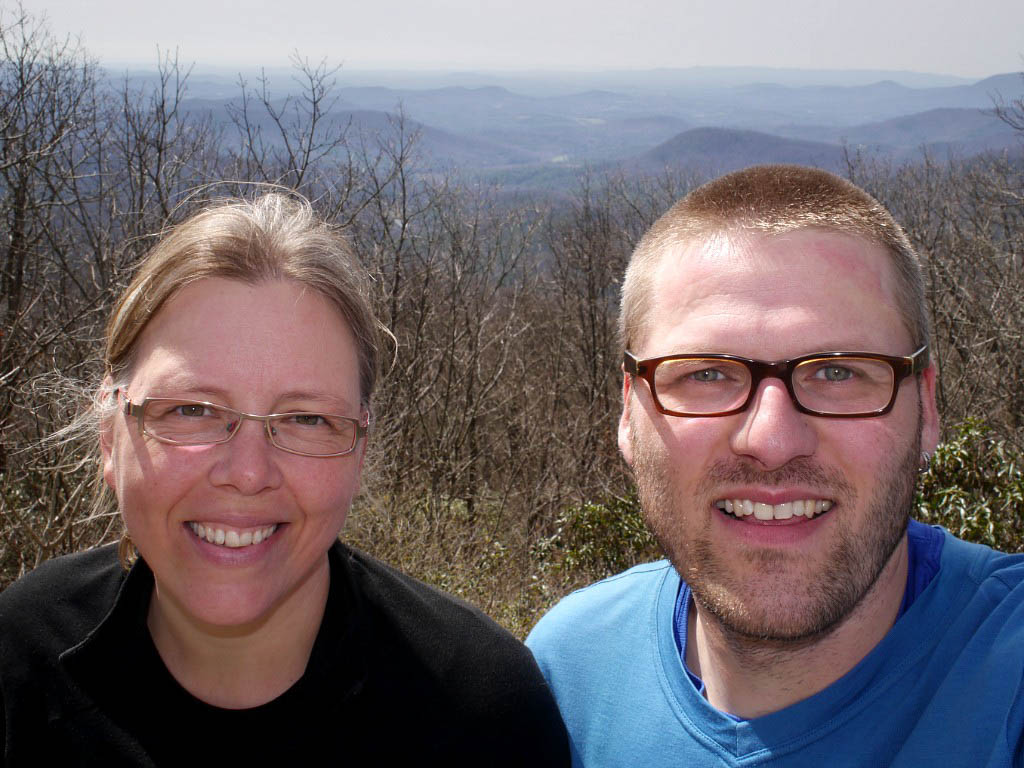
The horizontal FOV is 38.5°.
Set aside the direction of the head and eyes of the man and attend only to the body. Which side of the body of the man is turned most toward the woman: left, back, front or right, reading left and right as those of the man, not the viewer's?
right

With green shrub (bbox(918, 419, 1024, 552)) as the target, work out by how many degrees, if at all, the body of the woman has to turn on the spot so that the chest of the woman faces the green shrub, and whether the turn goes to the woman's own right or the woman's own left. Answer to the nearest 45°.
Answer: approximately 135° to the woman's own left

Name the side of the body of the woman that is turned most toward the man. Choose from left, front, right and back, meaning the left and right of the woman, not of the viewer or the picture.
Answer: left

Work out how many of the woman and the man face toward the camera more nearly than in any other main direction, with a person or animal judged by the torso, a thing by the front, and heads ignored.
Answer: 2

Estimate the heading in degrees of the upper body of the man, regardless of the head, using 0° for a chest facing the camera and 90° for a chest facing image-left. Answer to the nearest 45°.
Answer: approximately 0°

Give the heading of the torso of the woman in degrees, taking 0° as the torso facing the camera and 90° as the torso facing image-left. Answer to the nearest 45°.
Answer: approximately 0°

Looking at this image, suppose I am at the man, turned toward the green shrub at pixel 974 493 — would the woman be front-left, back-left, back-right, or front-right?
back-left

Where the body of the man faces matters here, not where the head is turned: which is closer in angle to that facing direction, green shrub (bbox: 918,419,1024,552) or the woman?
the woman
